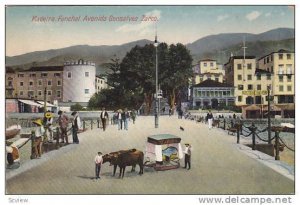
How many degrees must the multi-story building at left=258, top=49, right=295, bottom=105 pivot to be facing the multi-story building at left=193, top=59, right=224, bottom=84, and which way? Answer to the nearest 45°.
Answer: approximately 90° to its right

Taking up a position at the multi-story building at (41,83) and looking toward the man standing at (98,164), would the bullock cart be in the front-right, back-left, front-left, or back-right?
front-left

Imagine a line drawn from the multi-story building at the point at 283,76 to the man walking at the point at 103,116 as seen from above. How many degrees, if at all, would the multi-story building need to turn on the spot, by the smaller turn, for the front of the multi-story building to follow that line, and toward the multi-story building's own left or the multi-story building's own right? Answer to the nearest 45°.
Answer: approximately 90° to the multi-story building's own right

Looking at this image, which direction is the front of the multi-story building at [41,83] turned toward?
toward the camera

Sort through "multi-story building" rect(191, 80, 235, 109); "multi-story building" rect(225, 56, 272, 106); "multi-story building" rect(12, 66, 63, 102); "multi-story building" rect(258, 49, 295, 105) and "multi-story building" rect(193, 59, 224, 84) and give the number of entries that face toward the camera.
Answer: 5

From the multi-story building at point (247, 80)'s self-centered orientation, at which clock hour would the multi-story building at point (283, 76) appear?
the multi-story building at point (283, 76) is roughly at 9 o'clock from the multi-story building at point (247, 80).

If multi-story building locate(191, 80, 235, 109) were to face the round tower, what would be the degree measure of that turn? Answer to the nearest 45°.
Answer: approximately 90° to its right

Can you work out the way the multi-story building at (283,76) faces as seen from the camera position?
facing the viewer

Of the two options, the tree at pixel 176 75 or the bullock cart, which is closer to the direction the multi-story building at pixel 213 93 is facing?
the bullock cart
